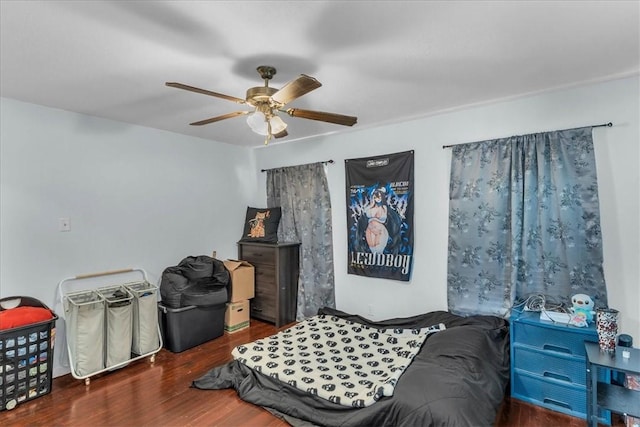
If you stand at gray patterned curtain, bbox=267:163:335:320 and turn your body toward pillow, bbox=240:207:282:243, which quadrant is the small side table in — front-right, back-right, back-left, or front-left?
back-left

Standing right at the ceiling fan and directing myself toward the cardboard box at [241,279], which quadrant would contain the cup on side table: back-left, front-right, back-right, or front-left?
back-right

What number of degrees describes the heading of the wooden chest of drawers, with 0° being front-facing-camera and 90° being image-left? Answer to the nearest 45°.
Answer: approximately 45°

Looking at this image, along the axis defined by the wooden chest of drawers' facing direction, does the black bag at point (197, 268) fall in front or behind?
in front

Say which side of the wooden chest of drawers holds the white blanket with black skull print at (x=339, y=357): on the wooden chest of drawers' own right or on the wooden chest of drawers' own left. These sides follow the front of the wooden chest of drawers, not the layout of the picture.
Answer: on the wooden chest of drawers' own left

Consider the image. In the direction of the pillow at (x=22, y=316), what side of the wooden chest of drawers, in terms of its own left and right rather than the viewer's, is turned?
front

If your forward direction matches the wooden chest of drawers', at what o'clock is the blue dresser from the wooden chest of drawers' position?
The blue dresser is roughly at 9 o'clock from the wooden chest of drawers.

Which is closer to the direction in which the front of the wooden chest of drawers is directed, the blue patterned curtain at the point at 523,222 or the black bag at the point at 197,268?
the black bag

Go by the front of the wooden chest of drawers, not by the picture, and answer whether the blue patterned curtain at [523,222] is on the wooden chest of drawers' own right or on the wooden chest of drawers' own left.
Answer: on the wooden chest of drawers' own left

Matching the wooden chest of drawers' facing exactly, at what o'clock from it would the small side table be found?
The small side table is roughly at 9 o'clock from the wooden chest of drawers.

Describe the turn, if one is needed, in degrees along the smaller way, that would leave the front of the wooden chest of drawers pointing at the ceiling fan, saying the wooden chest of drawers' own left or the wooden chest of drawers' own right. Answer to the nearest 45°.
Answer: approximately 45° to the wooden chest of drawers' own left

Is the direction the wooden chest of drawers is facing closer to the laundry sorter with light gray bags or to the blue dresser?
the laundry sorter with light gray bags

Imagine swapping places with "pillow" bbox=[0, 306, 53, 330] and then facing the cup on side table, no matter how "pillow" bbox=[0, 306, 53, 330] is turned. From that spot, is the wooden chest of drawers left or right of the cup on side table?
left

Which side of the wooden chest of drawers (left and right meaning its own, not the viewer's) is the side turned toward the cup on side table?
left
